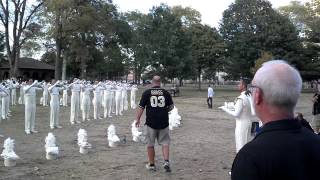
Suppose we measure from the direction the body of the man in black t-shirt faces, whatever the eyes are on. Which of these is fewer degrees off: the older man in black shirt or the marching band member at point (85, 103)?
the marching band member

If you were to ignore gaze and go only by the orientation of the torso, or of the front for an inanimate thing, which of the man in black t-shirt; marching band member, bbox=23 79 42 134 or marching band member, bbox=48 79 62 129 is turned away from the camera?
the man in black t-shirt

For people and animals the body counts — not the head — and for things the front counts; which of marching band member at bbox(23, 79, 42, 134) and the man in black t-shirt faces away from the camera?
the man in black t-shirt

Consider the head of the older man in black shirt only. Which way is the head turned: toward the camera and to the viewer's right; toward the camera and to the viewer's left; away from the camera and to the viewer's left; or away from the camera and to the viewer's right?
away from the camera and to the viewer's left

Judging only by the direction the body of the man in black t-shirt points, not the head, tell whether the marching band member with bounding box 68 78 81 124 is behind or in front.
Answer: in front

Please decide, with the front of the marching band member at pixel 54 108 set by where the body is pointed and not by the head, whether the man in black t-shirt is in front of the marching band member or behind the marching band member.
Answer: in front

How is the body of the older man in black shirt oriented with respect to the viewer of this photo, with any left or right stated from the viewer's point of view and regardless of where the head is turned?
facing away from the viewer and to the left of the viewer

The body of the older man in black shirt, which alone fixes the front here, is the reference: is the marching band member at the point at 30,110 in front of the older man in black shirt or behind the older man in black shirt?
in front

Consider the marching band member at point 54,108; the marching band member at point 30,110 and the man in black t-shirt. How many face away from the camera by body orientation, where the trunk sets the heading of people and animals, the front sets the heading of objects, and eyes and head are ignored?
1

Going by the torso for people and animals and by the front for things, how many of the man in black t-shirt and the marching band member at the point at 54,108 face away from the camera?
1

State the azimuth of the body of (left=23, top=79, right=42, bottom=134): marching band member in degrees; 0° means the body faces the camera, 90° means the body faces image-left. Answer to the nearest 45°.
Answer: approximately 315°

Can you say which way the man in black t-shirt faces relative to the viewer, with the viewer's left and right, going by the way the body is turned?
facing away from the viewer
